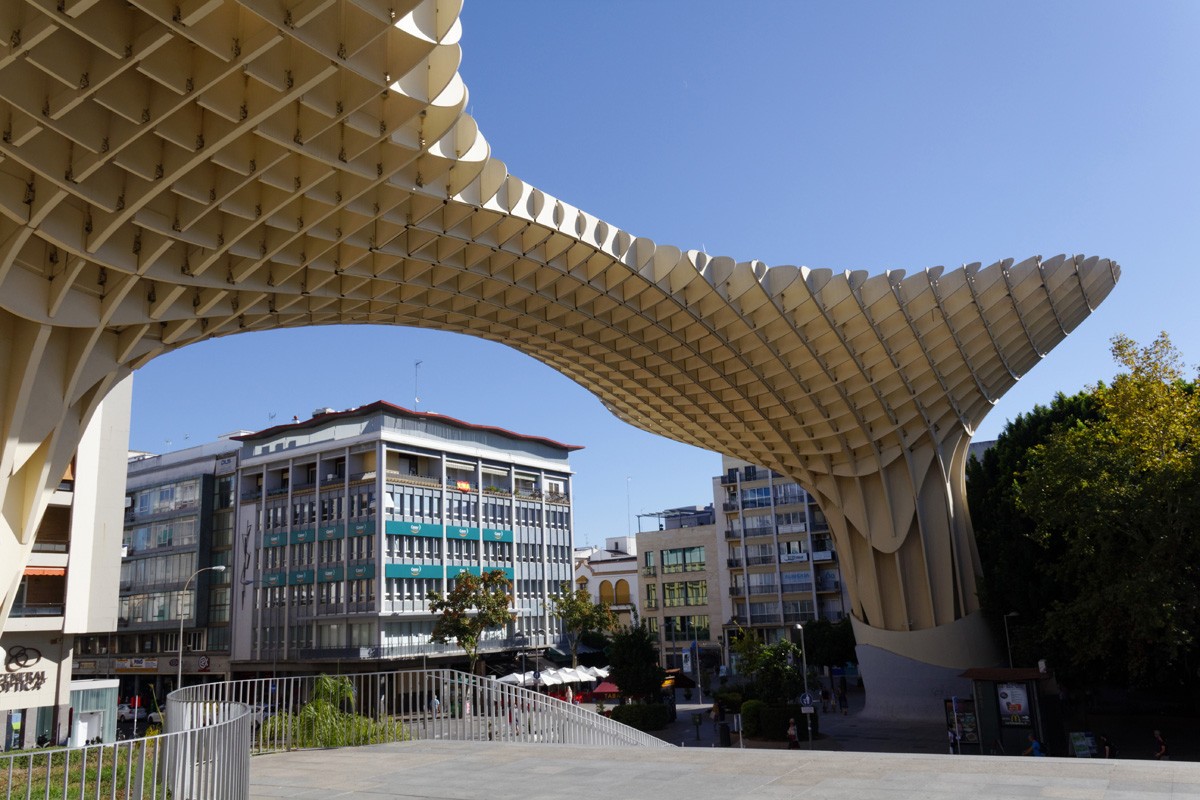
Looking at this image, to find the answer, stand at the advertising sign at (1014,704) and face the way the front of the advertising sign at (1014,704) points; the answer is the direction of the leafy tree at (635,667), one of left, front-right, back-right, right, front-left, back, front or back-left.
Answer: back-right

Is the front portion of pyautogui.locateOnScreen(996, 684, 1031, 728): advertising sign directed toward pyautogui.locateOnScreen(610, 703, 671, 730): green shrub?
no

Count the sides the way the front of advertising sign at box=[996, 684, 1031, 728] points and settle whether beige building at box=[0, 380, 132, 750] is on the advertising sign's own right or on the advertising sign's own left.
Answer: on the advertising sign's own right

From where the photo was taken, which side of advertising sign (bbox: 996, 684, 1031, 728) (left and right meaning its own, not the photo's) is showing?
front

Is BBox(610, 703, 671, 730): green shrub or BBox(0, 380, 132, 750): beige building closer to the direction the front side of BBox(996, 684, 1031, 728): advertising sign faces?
the beige building

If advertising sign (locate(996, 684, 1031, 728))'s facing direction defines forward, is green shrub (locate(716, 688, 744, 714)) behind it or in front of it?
behind

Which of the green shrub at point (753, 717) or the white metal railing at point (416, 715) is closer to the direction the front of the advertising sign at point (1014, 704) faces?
the white metal railing

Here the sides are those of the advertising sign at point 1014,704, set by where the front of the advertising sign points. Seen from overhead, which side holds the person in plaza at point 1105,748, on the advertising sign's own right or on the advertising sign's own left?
on the advertising sign's own left

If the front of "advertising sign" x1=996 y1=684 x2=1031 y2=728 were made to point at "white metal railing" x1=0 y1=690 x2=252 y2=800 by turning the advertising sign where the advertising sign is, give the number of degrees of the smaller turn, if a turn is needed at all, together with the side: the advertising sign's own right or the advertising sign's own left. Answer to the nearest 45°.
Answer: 0° — it already faces it

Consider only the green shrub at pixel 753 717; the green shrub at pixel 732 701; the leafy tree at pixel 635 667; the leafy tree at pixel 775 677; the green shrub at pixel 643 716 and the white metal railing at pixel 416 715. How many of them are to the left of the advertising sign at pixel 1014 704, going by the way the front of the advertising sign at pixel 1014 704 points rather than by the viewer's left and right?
0

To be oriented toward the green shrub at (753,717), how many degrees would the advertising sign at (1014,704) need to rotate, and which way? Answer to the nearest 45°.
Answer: approximately 135° to its right

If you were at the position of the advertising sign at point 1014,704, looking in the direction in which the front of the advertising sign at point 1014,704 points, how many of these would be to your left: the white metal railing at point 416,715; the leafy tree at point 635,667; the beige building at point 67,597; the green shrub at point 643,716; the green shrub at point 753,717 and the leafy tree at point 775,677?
0

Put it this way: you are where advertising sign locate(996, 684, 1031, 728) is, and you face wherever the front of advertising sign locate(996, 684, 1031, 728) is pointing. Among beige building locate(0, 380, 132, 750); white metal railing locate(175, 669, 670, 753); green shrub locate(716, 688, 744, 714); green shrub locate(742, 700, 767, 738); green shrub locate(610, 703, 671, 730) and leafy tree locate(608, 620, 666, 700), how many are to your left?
0

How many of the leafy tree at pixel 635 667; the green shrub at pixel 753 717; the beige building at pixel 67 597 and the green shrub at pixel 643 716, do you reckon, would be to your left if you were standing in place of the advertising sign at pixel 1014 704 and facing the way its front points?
0

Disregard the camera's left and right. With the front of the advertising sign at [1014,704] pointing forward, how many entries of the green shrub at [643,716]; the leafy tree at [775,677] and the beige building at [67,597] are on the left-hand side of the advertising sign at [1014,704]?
0

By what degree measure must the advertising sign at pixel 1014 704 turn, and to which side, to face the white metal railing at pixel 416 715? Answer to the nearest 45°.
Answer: approximately 45° to its right
